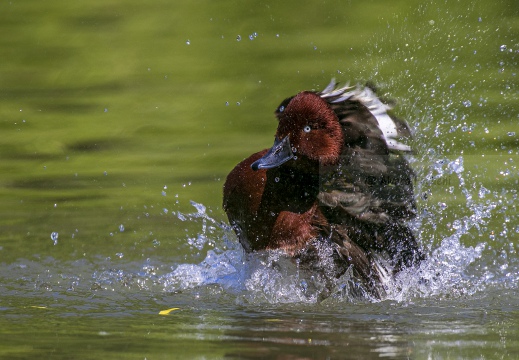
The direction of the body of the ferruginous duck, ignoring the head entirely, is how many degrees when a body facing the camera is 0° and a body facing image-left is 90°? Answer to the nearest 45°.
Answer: approximately 45°

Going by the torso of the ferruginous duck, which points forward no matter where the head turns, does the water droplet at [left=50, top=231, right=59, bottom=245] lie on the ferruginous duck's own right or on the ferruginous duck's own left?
on the ferruginous duck's own right
